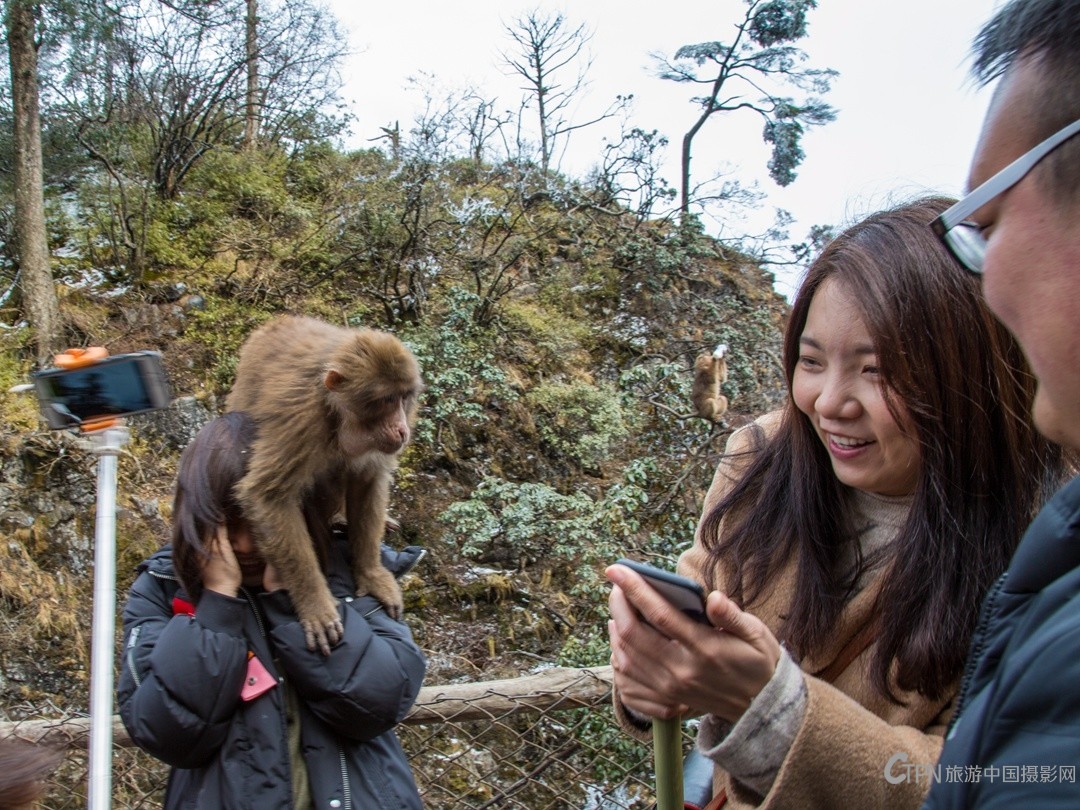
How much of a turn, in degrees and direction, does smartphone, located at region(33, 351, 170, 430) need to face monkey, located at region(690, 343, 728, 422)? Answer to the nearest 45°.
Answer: approximately 135° to its left

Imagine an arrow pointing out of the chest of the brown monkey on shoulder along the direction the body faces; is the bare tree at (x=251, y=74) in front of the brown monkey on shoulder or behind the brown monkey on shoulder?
behind

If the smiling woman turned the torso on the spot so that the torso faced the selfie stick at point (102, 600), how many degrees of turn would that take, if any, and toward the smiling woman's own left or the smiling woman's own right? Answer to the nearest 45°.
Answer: approximately 45° to the smiling woman's own right

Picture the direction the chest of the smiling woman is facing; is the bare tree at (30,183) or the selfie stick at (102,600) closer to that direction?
the selfie stick

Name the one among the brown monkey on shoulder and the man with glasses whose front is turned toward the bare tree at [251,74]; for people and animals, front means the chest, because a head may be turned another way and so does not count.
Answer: the man with glasses

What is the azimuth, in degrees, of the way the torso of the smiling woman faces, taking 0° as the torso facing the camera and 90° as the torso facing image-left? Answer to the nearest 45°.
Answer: approximately 45°

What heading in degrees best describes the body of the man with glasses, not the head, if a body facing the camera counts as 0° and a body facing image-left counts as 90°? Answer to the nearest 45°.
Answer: approximately 135°

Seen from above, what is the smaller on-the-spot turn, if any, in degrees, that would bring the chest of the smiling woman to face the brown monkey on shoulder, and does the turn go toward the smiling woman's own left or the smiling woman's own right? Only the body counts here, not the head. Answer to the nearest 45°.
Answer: approximately 90° to the smiling woman's own right
